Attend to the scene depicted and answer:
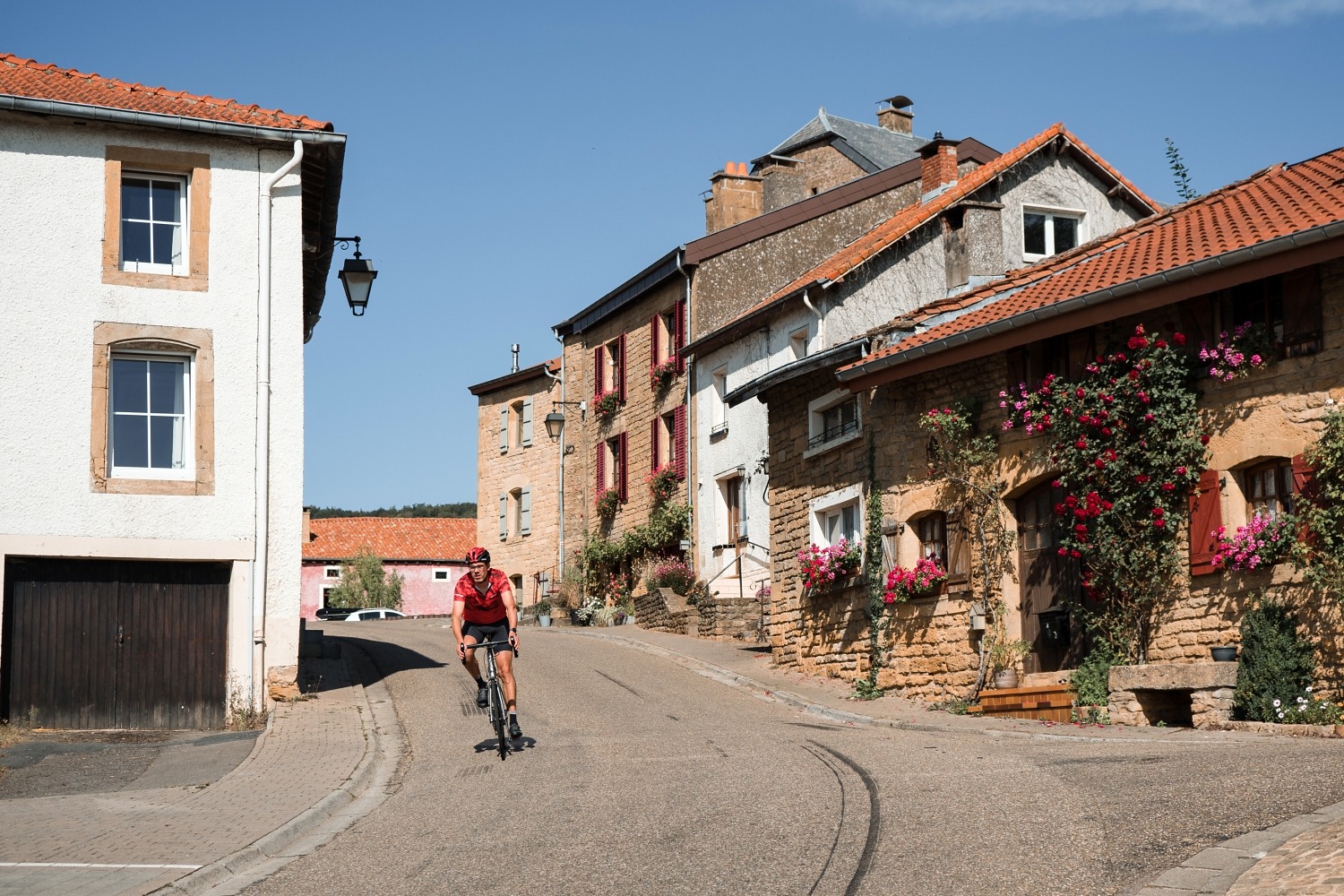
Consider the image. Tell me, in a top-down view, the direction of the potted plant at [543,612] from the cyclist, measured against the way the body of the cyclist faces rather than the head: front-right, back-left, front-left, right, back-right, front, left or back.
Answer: back

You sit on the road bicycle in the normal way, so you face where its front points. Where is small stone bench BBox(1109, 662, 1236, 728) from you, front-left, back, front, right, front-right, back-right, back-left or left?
left

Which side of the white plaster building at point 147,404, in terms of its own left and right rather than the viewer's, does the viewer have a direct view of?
front

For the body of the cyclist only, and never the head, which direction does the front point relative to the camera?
toward the camera

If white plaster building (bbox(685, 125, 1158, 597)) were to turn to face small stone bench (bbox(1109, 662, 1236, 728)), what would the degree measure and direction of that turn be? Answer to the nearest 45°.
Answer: approximately 45° to its left

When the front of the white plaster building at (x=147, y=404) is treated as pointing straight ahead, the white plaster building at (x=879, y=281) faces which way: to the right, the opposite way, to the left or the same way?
to the right

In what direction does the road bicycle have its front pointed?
toward the camera

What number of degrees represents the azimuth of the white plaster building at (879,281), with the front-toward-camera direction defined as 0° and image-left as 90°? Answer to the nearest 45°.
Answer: approximately 45°

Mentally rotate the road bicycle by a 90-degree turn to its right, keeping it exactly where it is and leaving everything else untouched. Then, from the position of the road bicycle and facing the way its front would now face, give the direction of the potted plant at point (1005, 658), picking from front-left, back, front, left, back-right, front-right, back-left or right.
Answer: back-right

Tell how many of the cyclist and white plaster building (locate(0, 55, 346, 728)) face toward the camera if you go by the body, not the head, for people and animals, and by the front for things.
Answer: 2

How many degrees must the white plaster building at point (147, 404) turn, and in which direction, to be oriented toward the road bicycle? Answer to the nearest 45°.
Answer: approximately 45° to its left

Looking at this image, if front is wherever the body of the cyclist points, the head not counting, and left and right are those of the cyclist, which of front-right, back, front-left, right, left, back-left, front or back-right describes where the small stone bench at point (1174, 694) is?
left
